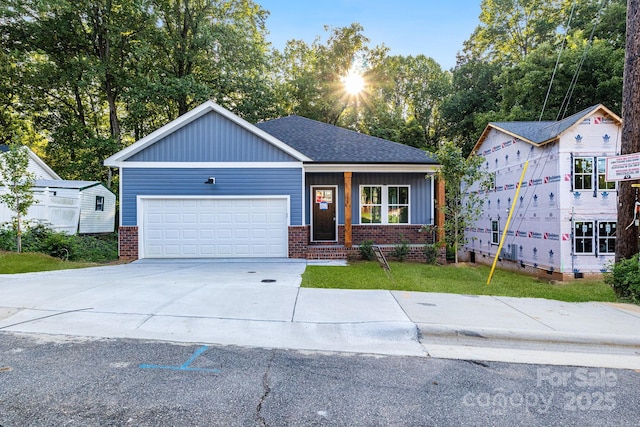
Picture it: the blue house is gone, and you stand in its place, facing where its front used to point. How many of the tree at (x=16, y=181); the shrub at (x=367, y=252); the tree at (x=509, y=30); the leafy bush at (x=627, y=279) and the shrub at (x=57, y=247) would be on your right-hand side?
2

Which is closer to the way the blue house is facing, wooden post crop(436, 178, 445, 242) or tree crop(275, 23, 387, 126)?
the wooden post

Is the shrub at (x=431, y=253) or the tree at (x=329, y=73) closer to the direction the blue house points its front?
the shrub

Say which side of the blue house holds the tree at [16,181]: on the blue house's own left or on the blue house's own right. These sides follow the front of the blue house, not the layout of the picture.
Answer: on the blue house's own right

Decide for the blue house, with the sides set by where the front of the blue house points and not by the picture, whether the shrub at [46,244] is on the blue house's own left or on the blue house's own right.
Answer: on the blue house's own right

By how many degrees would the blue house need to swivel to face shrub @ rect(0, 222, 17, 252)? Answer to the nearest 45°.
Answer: approximately 90° to its right

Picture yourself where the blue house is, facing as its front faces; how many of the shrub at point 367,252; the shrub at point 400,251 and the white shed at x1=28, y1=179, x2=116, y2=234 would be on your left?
2

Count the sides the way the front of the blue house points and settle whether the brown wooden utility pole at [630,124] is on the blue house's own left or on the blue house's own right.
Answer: on the blue house's own left

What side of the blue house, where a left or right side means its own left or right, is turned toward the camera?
front

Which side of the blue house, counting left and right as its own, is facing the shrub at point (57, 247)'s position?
right

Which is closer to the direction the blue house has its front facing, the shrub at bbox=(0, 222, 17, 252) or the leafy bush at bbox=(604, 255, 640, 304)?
the leafy bush

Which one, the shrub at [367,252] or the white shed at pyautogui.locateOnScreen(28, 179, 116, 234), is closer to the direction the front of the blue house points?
the shrub

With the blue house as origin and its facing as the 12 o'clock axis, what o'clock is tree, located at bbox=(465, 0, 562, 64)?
The tree is roughly at 8 o'clock from the blue house.

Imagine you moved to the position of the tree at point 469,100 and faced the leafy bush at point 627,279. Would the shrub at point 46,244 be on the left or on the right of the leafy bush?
right

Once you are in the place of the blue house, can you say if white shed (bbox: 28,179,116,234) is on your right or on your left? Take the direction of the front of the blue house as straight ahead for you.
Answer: on your right
